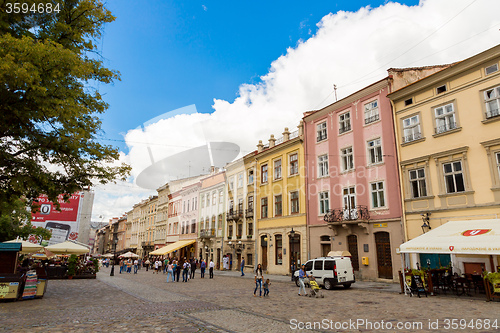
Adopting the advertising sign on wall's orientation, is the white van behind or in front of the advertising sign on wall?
in front

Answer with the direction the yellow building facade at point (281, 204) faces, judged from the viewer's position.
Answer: facing the viewer and to the left of the viewer

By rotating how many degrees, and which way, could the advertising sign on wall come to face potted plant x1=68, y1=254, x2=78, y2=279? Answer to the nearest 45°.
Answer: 0° — it already faces it

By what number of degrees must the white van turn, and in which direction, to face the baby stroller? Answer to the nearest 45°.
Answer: approximately 135° to its left

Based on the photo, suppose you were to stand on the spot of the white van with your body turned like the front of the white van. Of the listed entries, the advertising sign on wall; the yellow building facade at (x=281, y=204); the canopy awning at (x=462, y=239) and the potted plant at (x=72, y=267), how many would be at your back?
1

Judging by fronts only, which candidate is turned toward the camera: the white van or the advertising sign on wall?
the advertising sign on wall

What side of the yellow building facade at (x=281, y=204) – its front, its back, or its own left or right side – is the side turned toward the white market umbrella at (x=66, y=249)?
front

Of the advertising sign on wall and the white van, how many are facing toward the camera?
1

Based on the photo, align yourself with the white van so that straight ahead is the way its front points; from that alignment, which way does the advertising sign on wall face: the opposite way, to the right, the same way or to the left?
the opposite way

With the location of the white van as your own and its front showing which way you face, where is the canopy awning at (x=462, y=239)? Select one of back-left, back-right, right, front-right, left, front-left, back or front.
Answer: back

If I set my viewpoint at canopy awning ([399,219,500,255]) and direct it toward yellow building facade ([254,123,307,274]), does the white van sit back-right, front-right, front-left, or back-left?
front-left

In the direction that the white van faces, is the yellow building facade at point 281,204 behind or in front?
in front

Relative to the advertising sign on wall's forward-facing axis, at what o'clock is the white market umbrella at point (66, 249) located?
The white market umbrella is roughly at 12 o'clock from the advertising sign on wall.

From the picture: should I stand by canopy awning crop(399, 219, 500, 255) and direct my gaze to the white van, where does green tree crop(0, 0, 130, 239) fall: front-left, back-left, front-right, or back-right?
front-left

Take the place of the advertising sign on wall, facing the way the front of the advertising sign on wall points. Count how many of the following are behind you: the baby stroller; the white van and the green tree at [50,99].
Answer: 0

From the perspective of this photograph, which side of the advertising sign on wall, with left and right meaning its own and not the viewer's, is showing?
front

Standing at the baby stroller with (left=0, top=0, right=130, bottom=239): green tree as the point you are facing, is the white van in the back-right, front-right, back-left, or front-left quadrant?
back-right
